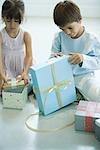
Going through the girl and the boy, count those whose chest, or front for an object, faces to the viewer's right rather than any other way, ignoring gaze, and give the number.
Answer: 0

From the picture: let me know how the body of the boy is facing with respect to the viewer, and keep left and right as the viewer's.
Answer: facing the viewer and to the left of the viewer

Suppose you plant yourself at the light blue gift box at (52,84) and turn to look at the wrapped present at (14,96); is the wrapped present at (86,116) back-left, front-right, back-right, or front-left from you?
back-left

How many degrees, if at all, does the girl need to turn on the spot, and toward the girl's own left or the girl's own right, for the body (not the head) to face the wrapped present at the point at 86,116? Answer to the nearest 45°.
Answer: approximately 45° to the girl's own left

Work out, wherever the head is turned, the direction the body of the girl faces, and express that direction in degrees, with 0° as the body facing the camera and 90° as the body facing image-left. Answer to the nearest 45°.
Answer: approximately 0°
